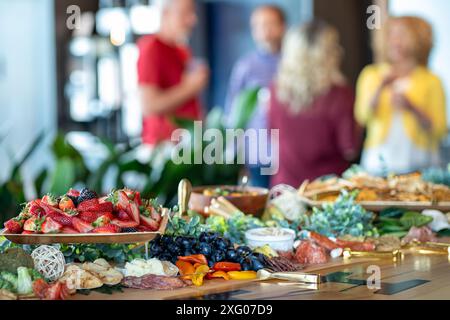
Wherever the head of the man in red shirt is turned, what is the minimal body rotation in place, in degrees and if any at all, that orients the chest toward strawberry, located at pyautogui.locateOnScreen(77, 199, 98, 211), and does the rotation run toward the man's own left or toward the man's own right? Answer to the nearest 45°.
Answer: approximately 90° to the man's own right

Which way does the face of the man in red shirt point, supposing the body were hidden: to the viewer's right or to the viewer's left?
to the viewer's right

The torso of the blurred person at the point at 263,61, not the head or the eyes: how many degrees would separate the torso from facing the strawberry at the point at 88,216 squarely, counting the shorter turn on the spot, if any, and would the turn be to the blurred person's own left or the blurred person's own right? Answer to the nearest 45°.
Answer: approximately 45° to the blurred person's own right

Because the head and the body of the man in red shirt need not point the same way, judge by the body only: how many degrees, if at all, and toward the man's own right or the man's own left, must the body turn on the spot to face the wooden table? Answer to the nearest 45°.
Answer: approximately 90° to the man's own right

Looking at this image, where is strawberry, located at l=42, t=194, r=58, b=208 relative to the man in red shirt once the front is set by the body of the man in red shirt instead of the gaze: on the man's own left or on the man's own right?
on the man's own right

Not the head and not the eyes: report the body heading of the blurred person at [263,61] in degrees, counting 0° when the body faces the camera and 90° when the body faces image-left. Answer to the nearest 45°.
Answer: approximately 315°

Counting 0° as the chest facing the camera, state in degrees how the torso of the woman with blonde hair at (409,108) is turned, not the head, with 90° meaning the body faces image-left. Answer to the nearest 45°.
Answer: approximately 0°

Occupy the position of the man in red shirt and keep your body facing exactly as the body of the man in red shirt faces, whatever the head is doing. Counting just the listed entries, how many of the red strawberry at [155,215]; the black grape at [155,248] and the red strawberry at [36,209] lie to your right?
3

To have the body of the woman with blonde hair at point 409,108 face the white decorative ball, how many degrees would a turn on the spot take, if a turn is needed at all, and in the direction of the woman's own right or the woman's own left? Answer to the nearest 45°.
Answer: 0° — they already face it

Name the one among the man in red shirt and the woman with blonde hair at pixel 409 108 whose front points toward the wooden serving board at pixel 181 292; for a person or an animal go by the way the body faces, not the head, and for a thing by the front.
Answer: the woman with blonde hair

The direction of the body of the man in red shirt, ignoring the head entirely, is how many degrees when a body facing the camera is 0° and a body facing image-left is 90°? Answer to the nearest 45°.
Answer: approximately 270°

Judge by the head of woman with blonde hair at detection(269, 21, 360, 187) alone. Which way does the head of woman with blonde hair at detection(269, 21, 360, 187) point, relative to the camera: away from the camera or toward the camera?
away from the camera
